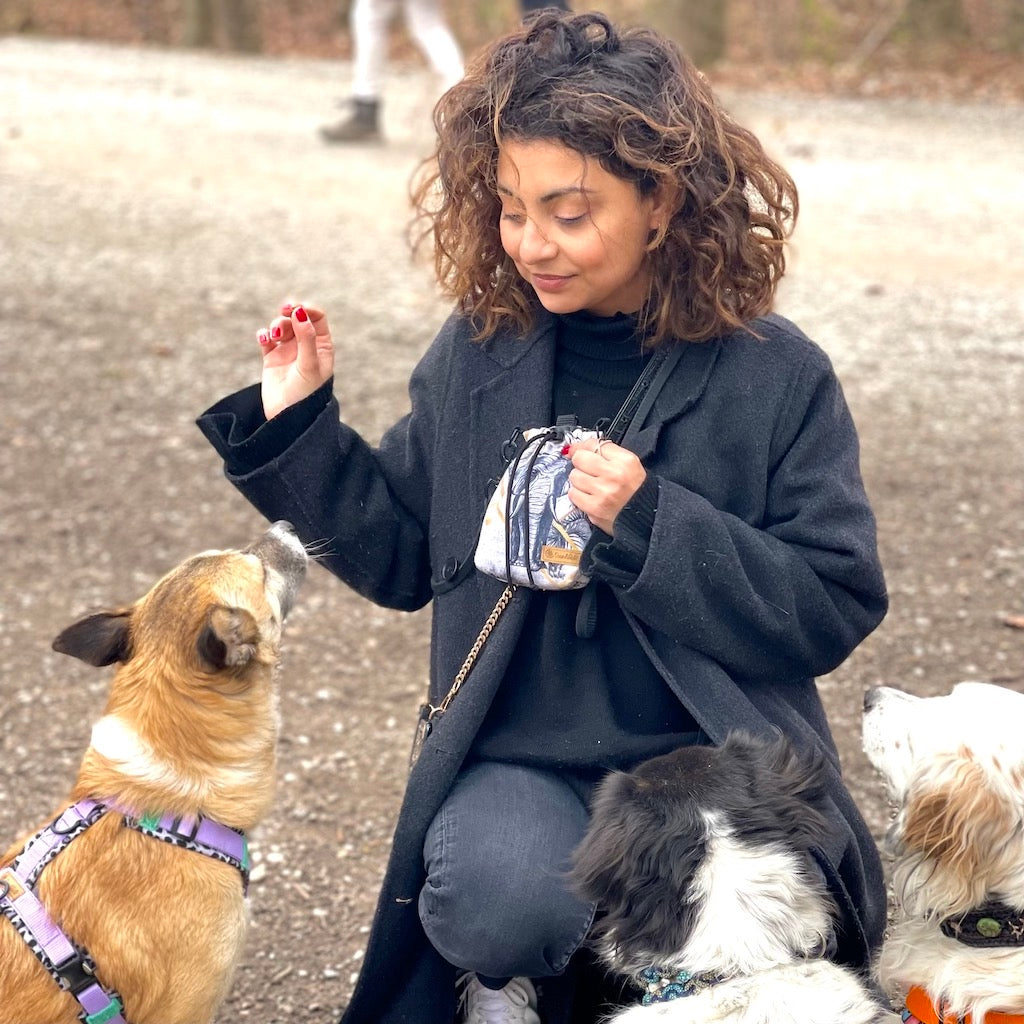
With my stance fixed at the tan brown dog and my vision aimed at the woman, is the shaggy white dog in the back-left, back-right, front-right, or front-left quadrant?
front-right

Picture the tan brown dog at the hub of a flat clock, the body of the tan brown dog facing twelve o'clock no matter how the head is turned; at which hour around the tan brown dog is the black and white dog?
The black and white dog is roughly at 3 o'clock from the tan brown dog.

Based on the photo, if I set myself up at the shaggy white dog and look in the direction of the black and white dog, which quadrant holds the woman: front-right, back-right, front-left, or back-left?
front-right

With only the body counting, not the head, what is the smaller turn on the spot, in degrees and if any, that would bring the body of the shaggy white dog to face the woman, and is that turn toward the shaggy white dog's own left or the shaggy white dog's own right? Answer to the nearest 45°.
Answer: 0° — it already faces them

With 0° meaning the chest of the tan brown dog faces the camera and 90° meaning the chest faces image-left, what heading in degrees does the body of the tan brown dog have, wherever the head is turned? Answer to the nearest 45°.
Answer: approximately 225°

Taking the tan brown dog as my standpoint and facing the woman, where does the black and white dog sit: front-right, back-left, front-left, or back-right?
front-right

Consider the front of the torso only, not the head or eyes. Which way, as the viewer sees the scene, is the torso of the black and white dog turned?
away from the camera

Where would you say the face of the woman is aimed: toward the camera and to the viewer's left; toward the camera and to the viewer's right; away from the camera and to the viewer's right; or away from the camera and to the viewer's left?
toward the camera and to the viewer's left

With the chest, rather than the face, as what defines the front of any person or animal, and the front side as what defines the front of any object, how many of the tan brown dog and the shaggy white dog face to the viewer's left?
1

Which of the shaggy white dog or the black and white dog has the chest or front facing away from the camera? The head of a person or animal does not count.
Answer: the black and white dog

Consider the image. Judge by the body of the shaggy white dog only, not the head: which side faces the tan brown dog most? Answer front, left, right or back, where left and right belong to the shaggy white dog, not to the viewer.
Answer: front

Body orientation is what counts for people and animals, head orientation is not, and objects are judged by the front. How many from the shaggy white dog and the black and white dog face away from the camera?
1

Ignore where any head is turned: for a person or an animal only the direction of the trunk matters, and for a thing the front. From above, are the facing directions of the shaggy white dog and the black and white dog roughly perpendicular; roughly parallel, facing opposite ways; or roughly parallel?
roughly perpendicular

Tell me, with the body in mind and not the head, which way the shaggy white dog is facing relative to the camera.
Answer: to the viewer's left

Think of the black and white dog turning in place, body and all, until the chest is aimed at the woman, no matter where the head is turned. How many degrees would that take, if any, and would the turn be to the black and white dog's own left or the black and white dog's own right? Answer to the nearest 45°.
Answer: approximately 45° to the black and white dog's own left
